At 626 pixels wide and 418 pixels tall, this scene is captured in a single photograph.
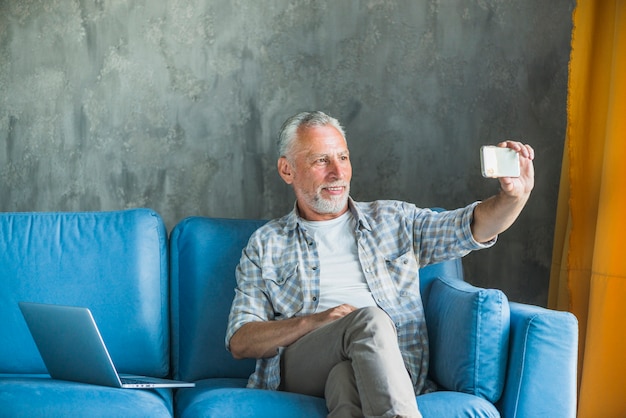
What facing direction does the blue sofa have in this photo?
toward the camera

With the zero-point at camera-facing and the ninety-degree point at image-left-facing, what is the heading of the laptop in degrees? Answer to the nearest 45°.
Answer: approximately 225°

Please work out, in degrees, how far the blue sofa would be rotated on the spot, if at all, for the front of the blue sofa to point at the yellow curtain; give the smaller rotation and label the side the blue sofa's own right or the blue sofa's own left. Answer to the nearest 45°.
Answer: approximately 90° to the blue sofa's own left

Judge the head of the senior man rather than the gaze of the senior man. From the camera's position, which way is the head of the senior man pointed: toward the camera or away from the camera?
toward the camera

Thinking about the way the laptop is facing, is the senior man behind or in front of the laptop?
in front
